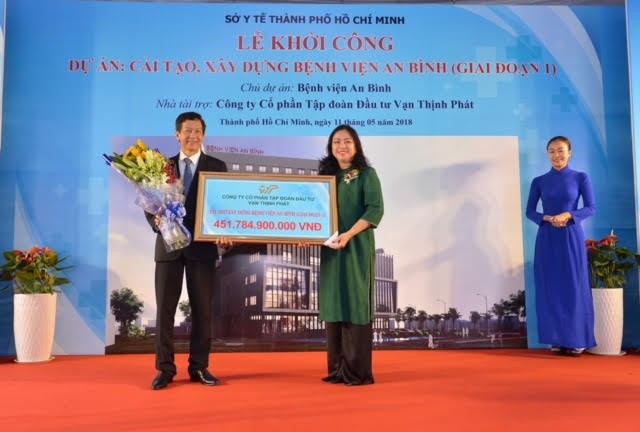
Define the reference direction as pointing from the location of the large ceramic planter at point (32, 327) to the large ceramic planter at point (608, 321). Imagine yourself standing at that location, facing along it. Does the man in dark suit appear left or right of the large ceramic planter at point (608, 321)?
right

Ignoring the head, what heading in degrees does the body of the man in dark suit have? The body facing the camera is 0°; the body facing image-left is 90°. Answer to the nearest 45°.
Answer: approximately 0°

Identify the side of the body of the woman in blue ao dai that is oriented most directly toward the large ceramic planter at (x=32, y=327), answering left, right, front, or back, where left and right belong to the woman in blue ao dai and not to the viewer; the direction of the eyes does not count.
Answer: right

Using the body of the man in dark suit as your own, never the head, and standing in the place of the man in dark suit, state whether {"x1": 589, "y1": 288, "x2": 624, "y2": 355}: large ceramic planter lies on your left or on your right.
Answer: on your left

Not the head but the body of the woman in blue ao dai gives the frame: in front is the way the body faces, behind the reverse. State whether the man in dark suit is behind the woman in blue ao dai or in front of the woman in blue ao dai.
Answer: in front

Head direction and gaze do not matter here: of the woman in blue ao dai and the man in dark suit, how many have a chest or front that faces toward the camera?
2

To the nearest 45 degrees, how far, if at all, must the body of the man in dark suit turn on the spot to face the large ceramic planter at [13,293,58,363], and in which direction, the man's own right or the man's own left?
approximately 135° to the man's own right

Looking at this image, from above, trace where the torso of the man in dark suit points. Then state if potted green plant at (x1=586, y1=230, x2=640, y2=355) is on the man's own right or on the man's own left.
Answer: on the man's own left
